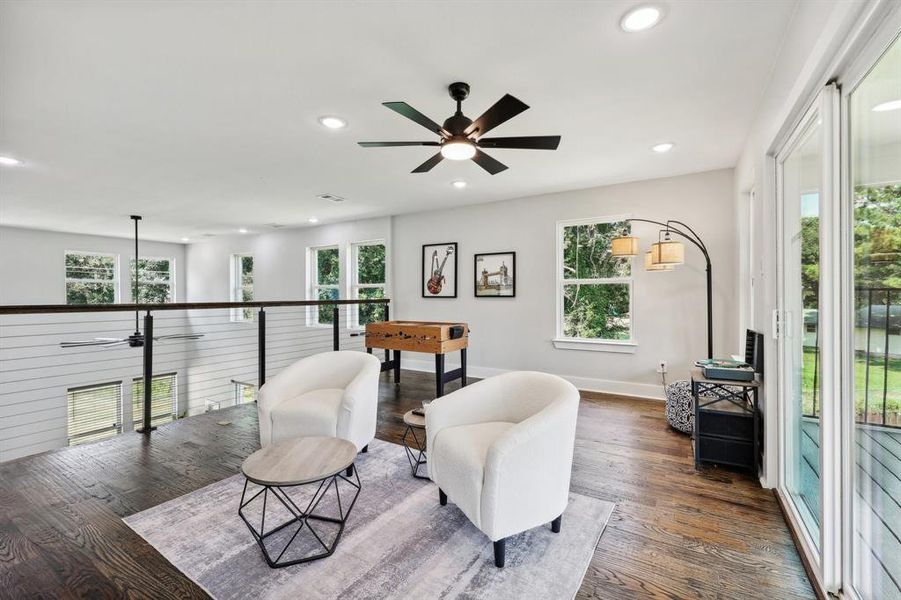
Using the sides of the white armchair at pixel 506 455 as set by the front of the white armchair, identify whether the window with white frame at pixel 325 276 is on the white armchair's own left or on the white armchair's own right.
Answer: on the white armchair's own right

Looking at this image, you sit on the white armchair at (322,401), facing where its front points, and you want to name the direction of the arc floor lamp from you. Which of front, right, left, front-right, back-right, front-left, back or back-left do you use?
back-left

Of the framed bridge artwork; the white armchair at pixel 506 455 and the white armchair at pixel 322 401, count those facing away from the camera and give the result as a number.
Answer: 0

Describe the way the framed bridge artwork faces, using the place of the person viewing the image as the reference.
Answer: facing the viewer and to the left of the viewer

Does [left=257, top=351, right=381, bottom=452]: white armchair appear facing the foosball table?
no

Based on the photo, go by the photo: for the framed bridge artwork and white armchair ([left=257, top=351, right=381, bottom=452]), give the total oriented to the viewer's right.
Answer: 0

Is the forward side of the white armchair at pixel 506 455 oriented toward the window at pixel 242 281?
no

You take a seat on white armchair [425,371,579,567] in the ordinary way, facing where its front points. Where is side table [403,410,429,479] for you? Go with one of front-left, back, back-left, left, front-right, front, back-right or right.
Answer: right

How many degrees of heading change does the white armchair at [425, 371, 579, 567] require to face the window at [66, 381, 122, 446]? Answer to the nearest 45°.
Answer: approximately 90° to its right

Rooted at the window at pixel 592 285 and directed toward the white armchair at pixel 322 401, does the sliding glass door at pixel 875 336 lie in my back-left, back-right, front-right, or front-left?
front-left

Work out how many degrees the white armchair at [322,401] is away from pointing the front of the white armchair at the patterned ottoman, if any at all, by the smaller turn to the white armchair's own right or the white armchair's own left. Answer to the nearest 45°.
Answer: approximately 135° to the white armchair's own left

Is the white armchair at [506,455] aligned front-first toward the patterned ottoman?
no

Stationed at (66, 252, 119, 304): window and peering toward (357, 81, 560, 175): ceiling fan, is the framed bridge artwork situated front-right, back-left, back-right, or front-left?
front-left

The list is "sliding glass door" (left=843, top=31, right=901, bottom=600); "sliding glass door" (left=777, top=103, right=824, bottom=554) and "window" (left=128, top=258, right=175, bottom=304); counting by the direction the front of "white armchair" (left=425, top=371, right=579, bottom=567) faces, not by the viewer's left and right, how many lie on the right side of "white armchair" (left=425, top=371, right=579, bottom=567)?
1

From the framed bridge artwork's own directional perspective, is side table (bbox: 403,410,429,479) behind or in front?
in front

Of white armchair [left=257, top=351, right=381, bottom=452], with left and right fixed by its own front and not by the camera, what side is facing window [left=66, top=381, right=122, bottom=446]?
right

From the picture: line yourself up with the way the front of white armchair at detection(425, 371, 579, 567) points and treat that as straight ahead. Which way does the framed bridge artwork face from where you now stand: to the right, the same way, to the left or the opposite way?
the same way

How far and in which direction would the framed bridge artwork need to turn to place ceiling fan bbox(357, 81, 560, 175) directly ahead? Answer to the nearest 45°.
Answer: approximately 45° to its left
